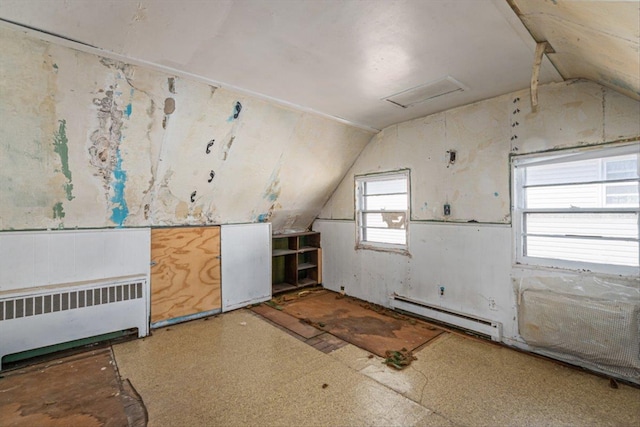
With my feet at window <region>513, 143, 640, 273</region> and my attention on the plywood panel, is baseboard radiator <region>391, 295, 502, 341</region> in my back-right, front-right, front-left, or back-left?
front-right

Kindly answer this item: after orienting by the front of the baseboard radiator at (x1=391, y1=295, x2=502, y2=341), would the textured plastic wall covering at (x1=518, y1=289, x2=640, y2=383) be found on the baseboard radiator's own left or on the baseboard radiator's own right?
on the baseboard radiator's own left

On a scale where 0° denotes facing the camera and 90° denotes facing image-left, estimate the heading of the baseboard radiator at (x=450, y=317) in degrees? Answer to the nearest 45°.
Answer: approximately 45°

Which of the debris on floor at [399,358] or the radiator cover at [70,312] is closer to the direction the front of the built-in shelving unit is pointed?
the debris on floor

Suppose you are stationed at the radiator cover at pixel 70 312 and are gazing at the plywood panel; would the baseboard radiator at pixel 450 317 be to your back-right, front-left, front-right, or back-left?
front-right

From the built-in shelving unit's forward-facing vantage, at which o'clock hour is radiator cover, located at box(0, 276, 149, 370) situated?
The radiator cover is roughly at 3 o'clock from the built-in shelving unit.

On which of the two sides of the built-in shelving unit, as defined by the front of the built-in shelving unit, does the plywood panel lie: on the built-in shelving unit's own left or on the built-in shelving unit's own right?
on the built-in shelving unit's own right

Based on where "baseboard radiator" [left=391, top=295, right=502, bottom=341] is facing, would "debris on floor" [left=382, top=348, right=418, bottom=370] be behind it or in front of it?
in front

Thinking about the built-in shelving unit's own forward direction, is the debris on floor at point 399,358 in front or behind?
in front

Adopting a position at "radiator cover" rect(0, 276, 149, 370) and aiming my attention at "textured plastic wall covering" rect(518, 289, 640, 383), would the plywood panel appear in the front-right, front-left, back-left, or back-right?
front-left

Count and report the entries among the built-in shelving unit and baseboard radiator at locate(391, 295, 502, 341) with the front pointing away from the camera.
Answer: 0

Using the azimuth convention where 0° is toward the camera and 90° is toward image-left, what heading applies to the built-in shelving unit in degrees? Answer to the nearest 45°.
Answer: approximately 315°

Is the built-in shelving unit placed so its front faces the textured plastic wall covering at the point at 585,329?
yes
